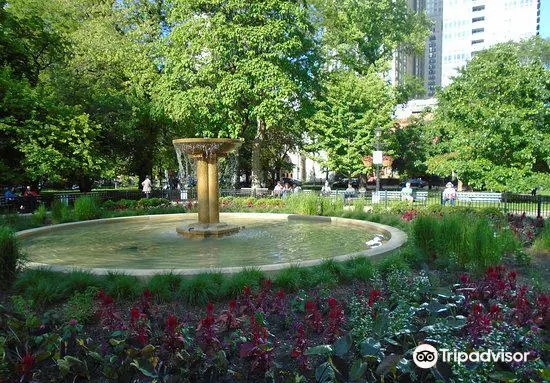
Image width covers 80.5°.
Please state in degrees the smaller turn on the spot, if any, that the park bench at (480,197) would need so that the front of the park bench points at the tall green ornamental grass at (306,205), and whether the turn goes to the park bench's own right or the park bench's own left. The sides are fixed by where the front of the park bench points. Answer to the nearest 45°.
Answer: approximately 45° to the park bench's own right

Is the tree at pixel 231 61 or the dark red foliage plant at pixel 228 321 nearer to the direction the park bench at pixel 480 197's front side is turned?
the dark red foliage plant

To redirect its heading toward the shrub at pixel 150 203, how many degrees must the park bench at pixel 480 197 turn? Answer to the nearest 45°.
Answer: approximately 45° to its right

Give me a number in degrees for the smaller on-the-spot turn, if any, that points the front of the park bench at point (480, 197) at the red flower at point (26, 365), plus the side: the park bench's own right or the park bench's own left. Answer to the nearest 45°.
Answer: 0° — it already faces it

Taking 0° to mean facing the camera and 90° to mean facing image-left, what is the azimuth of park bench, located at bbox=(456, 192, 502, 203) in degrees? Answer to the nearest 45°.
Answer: approximately 0°

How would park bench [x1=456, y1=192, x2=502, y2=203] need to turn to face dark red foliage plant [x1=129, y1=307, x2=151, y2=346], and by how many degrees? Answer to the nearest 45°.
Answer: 0° — it already faces it

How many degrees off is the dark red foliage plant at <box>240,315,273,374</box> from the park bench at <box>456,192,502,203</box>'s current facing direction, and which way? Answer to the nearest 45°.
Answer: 0° — it already faces it

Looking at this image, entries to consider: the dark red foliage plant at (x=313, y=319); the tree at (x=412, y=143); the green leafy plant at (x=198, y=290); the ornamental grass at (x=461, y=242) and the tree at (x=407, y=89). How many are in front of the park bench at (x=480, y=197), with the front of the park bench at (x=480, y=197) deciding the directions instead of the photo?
3

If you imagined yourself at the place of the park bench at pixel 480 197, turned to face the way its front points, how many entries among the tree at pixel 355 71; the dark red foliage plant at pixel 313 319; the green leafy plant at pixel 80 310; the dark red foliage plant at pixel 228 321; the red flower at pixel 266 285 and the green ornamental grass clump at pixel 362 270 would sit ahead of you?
5

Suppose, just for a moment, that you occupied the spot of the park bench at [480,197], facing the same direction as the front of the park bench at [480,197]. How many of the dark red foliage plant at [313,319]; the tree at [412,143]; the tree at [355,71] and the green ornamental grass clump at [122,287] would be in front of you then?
2

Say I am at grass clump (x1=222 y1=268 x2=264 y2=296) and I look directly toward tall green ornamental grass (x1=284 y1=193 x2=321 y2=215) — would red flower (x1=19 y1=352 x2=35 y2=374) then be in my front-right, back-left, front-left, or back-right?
back-left
